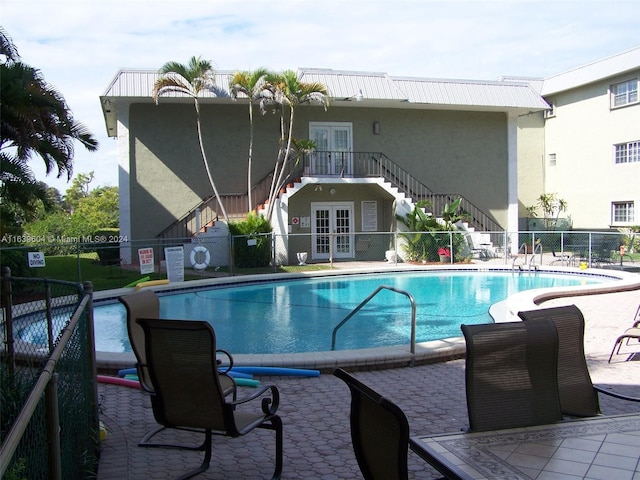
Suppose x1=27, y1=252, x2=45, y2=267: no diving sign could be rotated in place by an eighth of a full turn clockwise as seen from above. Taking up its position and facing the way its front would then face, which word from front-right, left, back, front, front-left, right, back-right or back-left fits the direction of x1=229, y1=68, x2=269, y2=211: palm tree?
back

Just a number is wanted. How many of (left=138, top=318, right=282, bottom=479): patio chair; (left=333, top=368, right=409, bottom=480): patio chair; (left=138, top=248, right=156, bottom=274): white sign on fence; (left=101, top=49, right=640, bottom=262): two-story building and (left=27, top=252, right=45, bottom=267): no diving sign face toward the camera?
3

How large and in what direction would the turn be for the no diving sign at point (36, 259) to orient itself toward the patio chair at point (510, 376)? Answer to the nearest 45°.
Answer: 0° — it already faces it

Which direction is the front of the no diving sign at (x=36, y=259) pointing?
toward the camera

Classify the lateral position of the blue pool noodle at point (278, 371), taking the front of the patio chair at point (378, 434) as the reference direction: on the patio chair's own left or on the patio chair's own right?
on the patio chair's own left

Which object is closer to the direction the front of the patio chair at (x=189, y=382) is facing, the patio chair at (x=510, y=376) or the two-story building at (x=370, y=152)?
the two-story building

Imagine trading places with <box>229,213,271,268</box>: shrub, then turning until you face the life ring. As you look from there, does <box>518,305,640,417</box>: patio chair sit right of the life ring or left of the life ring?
left

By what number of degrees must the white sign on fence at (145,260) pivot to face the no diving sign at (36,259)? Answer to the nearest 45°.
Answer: approximately 45° to its right

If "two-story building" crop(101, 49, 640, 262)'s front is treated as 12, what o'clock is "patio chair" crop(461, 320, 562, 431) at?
The patio chair is roughly at 12 o'clock from the two-story building.

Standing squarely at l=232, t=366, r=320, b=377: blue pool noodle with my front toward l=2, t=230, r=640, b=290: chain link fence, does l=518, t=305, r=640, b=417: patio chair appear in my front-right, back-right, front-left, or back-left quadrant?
back-right

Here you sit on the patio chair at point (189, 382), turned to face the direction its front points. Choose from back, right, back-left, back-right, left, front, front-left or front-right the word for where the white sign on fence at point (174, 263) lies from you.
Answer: front-left

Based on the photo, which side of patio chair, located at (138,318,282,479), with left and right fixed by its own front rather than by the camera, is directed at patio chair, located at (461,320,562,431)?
right

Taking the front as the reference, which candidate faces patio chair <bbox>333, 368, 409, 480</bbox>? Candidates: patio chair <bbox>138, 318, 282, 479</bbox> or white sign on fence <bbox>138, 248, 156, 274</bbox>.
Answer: the white sign on fence

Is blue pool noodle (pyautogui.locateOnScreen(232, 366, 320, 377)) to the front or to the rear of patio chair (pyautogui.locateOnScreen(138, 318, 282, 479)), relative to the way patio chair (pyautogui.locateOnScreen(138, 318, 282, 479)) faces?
to the front

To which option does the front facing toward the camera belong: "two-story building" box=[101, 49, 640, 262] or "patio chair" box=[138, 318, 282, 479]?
the two-story building
